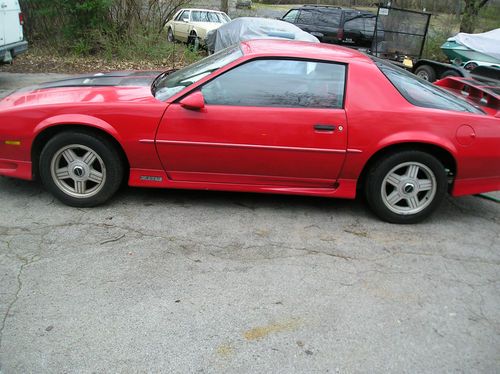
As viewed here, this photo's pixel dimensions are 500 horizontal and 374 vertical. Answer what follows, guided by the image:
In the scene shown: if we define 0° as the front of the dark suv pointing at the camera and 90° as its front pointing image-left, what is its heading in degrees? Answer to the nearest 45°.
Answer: approximately 135°

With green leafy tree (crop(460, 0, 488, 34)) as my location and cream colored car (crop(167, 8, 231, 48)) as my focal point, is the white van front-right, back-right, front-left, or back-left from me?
front-left

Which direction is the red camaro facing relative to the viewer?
to the viewer's left

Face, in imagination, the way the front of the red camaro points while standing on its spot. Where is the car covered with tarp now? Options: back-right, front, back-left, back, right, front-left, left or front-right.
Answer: right

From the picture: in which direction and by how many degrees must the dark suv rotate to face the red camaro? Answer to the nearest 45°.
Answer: approximately 135° to its left

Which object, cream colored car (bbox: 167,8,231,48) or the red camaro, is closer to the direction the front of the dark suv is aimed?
the cream colored car

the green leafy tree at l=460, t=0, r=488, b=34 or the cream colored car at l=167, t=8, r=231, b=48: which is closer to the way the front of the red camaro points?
the cream colored car

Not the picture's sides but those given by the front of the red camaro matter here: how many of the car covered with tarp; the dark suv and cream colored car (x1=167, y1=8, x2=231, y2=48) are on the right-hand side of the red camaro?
3

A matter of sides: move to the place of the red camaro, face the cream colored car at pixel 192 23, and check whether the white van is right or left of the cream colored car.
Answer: left

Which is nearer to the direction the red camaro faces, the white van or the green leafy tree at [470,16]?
the white van

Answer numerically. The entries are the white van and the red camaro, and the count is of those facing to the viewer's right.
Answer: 0

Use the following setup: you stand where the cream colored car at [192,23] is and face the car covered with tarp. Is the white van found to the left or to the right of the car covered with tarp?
right

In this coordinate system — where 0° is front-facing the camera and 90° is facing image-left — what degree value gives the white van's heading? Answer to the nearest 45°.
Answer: approximately 135°

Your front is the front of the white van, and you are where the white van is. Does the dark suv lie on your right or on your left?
on your right
